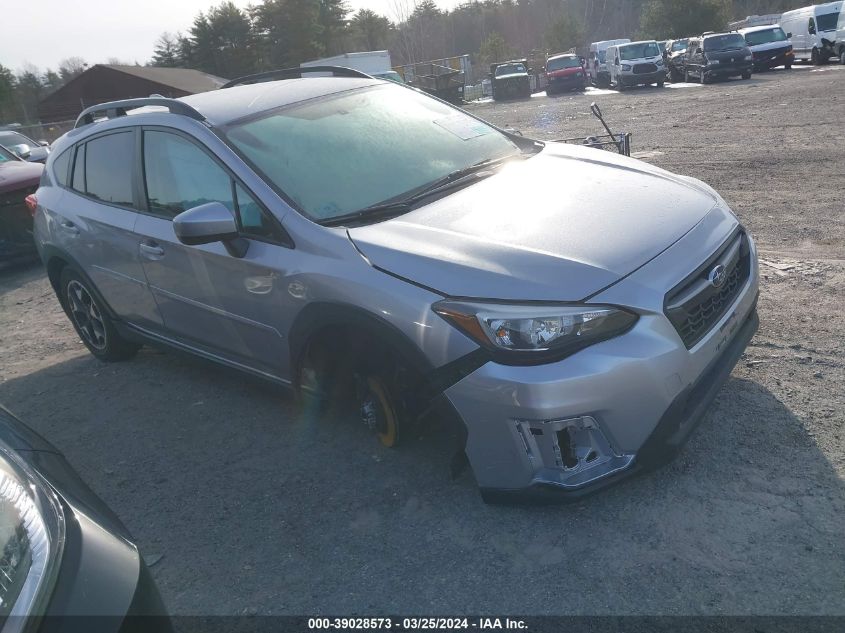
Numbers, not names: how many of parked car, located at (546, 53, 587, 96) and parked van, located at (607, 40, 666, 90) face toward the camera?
2

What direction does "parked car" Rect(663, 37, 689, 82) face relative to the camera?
toward the camera

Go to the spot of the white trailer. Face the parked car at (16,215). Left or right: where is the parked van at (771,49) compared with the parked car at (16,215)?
left

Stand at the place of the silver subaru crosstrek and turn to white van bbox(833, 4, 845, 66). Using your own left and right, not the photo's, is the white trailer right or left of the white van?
left

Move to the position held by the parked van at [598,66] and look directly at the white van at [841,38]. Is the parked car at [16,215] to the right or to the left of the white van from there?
right

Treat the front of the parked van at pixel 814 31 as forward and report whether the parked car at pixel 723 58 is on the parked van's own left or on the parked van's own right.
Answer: on the parked van's own right

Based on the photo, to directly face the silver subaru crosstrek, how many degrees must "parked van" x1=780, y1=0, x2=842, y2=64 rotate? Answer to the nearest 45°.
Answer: approximately 45° to its right

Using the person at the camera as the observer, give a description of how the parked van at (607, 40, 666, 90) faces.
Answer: facing the viewer

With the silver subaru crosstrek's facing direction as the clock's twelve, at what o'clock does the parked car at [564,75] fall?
The parked car is roughly at 8 o'clock from the silver subaru crosstrek.

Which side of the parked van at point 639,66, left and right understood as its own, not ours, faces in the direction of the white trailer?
right

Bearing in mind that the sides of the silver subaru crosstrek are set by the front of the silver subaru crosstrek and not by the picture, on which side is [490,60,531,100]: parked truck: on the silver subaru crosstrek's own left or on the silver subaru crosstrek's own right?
on the silver subaru crosstrek's own left

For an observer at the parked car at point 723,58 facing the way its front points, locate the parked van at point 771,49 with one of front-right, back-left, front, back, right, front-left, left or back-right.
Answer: left

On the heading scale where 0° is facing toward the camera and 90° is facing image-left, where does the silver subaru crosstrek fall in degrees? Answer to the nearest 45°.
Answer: approximately 315°

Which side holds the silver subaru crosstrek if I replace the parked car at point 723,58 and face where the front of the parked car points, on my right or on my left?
on my right

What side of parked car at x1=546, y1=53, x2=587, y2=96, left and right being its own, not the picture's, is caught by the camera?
front

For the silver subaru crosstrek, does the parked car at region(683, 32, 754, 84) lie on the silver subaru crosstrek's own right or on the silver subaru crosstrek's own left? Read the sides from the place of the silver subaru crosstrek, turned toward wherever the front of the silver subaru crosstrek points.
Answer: on the silver subaru crosstrek's own left

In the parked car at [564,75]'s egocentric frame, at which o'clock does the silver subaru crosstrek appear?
The silver subaru crosstrek is roughly at 12 o'clock from the parked car.
